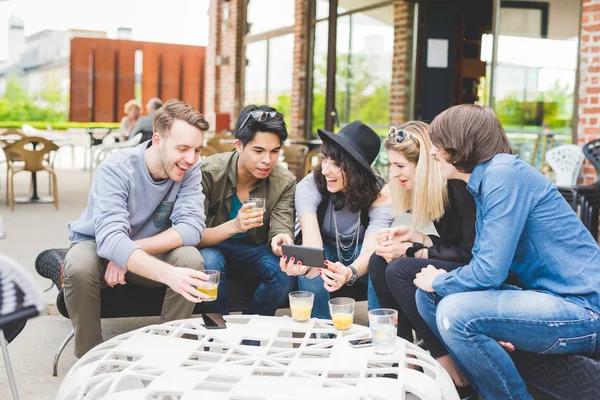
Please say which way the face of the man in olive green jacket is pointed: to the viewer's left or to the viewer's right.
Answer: to the viewer's right

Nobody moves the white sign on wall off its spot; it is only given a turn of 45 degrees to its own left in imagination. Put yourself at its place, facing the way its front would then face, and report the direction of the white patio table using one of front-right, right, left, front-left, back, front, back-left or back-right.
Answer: front-right

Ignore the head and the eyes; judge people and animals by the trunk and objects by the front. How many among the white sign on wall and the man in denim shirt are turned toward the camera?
1

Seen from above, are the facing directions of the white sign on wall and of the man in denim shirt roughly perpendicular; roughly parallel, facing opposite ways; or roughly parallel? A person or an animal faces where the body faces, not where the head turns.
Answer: roughly perpendicular

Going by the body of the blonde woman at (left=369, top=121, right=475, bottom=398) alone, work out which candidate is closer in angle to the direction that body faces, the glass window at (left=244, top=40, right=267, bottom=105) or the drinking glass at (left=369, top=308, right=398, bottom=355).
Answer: the drinking glass

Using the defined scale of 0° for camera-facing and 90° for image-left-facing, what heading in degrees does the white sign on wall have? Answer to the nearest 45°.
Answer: approximately 0°

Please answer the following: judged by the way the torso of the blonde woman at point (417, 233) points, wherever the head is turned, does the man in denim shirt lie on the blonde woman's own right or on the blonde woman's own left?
on the blonde woman's own left

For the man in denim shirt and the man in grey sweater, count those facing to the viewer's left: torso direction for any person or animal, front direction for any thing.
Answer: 1

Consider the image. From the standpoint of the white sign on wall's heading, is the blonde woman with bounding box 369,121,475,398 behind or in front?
in front

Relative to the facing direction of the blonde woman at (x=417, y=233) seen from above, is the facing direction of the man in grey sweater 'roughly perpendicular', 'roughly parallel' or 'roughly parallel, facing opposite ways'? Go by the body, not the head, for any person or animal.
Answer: roughly perpendicular

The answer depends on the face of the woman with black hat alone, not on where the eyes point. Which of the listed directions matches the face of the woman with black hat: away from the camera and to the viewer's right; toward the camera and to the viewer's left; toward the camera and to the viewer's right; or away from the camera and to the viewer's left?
toward the camera and to the viewer's left

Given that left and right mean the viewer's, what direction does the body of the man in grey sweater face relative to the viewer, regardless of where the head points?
facing the viewer and to the right of the viewer

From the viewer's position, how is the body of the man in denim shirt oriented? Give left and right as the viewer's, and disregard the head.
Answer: facing to the left of the viewer

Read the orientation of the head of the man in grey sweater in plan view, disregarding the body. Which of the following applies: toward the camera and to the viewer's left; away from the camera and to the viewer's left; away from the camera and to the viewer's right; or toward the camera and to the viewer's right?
toward the camera and to the viewer's right

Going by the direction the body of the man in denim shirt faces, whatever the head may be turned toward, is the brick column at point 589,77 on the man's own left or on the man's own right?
on the man's own right
